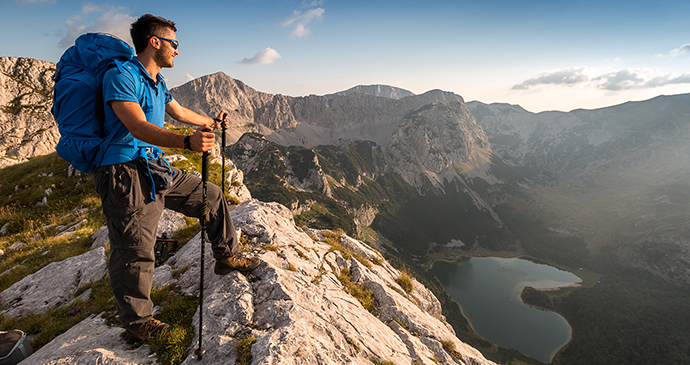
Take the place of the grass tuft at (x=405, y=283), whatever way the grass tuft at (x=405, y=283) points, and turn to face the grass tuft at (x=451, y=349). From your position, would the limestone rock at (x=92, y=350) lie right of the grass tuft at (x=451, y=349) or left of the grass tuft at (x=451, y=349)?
right

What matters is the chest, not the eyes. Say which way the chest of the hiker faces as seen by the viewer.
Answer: to the viewer's right

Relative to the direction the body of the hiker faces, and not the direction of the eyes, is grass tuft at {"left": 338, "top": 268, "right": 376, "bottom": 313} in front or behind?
in front

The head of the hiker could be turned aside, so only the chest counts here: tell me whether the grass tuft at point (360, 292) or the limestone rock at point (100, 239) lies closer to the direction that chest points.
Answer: the grass tuft

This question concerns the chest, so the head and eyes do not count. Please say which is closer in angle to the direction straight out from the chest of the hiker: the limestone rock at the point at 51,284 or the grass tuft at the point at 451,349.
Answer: the grass tuft

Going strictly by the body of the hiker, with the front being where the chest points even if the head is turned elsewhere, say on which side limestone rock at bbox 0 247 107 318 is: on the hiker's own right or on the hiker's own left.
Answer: on the hiker's own left

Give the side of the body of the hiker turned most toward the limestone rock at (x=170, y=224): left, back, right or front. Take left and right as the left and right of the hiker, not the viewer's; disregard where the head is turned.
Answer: left

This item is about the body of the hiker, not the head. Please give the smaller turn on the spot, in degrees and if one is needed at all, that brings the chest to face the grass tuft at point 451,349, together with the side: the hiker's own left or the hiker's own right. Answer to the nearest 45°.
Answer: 0° — they already face it

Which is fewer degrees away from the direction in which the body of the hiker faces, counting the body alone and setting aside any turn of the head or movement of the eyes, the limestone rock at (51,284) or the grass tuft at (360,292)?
the grass tuft
